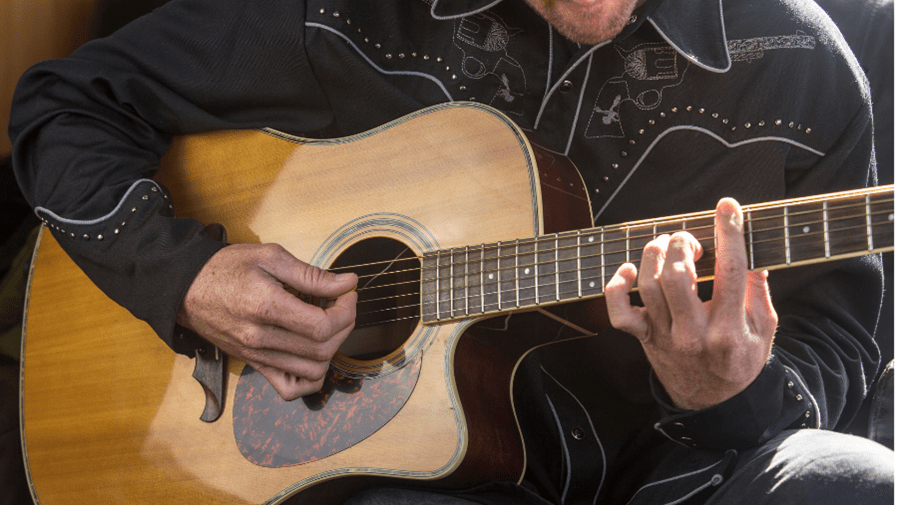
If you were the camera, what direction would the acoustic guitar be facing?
facing the viewer and to the left of the viewer
